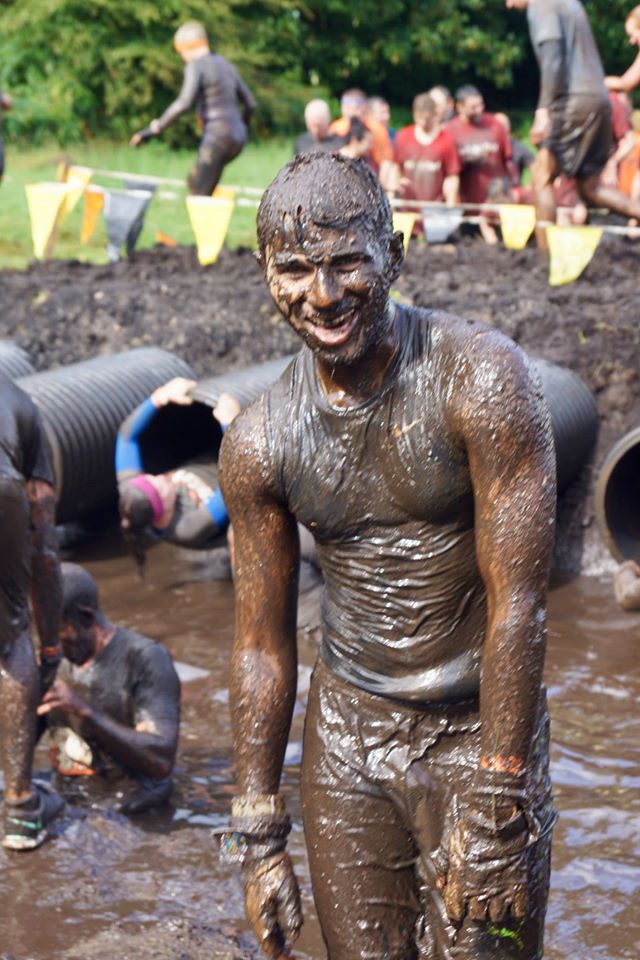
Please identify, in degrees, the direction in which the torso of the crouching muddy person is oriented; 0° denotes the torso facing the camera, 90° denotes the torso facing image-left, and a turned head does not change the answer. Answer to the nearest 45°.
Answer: approximately 45°

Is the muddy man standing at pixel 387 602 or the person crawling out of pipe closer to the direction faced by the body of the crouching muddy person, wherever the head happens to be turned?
the muddy man standing

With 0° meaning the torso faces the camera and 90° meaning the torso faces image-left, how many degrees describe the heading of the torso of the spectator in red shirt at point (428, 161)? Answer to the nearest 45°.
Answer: approximately 0°

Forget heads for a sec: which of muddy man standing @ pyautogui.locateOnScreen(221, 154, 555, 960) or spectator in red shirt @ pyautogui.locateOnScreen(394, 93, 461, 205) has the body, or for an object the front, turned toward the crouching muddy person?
the spectator in red shirt

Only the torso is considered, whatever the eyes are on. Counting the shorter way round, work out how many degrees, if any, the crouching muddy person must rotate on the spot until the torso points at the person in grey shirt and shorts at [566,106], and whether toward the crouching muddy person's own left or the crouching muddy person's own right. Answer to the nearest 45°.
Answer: approximately 180°

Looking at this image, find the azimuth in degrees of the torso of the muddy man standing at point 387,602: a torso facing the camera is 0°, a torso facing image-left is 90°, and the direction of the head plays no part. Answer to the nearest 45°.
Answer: approximately 0°

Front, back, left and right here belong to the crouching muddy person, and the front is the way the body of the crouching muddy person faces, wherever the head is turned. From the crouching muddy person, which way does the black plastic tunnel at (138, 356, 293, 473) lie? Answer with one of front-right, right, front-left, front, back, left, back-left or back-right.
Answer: back-right

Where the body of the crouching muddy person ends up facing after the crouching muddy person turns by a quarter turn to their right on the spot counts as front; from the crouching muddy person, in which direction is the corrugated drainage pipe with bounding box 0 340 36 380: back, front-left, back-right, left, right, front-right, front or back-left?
front-right

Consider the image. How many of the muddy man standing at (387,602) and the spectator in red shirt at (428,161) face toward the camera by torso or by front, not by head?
2
